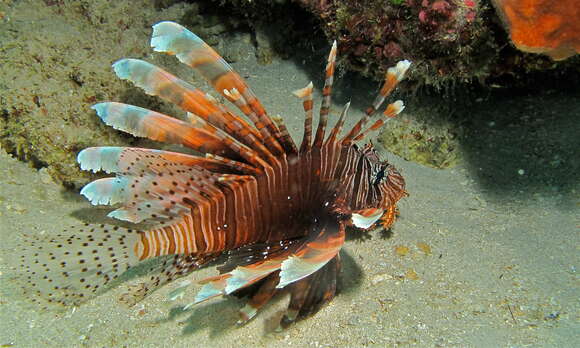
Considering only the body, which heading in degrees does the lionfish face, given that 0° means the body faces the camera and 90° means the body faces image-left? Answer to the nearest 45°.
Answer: approximately 270°

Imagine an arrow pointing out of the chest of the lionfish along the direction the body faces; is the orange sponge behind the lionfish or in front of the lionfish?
in front
